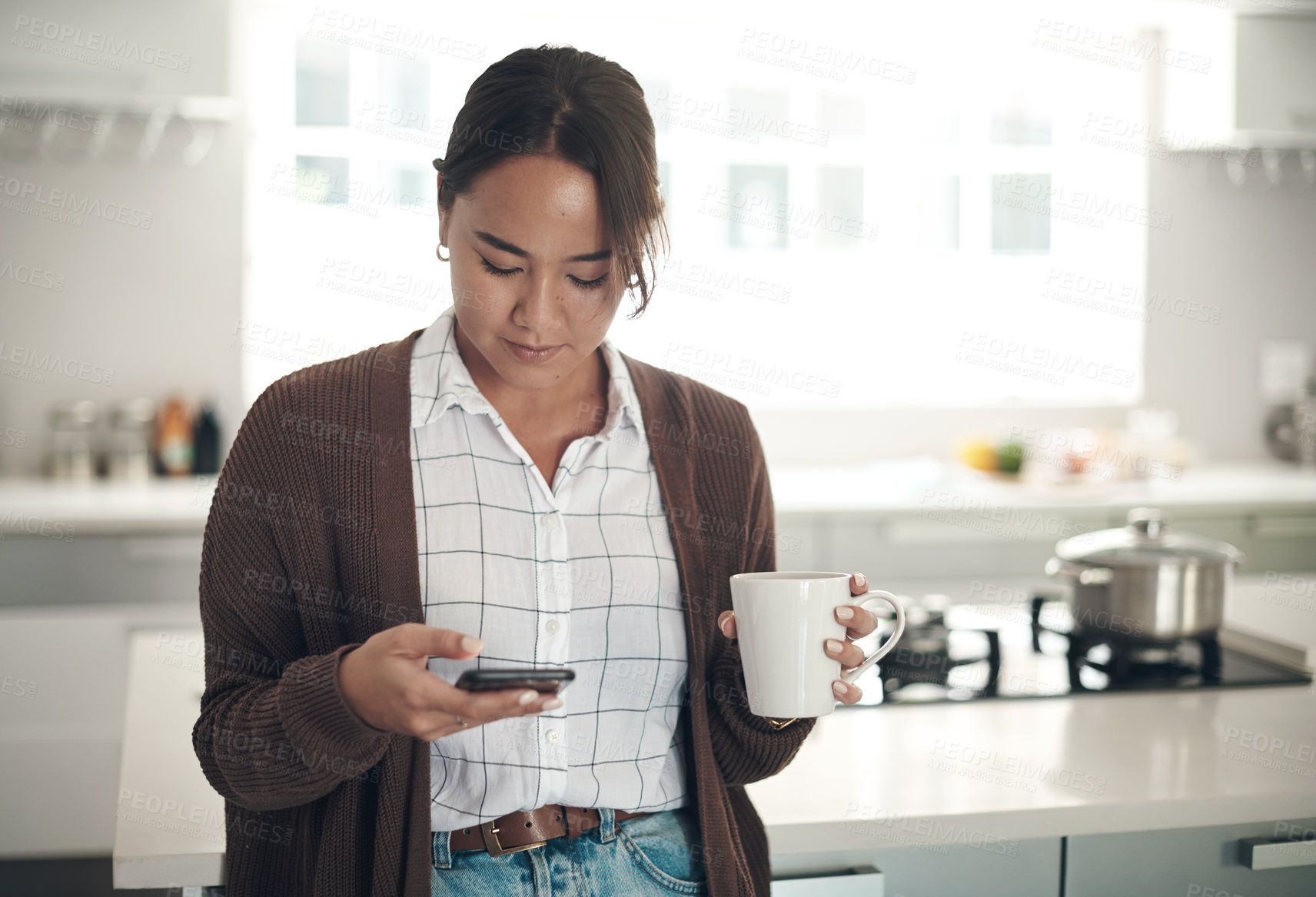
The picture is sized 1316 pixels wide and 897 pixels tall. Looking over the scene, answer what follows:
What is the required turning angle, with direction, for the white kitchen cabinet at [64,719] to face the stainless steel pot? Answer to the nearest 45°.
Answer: approximately 45° to its left

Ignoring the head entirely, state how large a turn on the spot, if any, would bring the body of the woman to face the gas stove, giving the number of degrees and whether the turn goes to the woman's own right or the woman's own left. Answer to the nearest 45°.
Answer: approximately 135° to the woman's own left

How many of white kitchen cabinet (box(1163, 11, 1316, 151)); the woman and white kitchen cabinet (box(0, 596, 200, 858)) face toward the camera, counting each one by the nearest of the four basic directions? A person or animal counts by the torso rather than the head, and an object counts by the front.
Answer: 3

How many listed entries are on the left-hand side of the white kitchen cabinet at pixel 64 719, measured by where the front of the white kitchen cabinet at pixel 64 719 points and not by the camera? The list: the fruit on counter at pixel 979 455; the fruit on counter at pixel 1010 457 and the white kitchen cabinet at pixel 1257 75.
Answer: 3

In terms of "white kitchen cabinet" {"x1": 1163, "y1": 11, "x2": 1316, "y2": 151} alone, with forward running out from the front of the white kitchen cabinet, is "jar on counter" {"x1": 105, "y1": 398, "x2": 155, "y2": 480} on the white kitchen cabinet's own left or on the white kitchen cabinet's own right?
on the white kitchen cabinet's own right

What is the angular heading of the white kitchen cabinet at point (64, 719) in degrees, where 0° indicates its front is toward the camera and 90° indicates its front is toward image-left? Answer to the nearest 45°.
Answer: approximately 0°

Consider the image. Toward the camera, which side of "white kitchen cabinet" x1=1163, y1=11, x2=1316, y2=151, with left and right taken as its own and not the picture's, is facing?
front

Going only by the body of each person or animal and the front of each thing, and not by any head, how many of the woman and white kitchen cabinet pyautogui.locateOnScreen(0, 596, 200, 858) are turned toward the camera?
2
